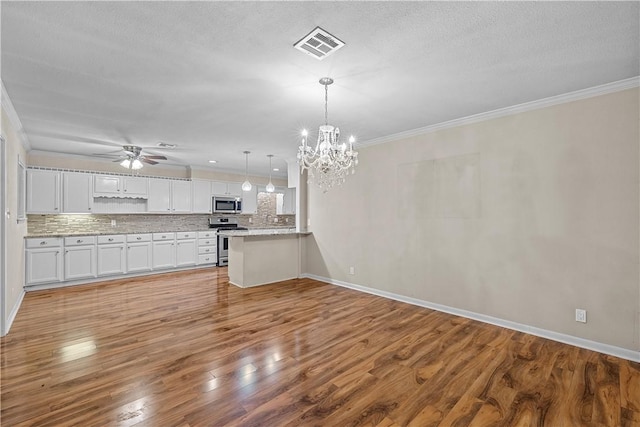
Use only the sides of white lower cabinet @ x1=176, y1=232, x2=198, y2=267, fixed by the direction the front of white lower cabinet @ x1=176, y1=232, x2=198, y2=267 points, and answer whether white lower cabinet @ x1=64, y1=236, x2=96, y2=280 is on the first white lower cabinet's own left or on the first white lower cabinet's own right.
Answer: on the first white lower cabinet's own right

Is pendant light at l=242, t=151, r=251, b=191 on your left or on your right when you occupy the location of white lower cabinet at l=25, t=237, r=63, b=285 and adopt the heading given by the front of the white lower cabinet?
on your left

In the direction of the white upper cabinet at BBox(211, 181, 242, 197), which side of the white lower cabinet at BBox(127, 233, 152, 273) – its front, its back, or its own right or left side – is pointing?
left

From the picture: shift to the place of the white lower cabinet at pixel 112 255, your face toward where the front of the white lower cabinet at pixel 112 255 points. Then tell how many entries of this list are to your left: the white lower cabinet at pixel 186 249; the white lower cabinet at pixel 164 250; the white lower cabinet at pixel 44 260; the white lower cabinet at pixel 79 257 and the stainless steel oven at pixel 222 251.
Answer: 3

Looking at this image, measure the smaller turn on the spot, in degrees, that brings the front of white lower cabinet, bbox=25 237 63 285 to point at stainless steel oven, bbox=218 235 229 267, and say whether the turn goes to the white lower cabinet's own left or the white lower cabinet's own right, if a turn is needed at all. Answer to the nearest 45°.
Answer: approximately 90° to the white lower cabinet's own left

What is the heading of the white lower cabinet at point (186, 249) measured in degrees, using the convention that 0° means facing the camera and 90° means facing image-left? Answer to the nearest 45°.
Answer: approximately 0°

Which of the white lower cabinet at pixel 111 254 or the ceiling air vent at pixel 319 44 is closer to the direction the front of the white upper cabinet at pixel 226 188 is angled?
the ceiling air vent
